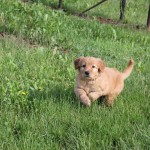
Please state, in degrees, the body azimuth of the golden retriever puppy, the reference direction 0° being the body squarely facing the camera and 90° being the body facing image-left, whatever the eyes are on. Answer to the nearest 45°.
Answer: approximately 45°
